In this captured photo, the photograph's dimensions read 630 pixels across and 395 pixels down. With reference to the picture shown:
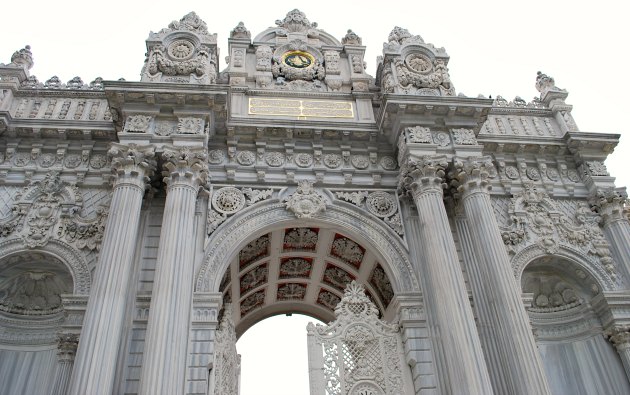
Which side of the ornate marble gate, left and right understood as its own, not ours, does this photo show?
front
